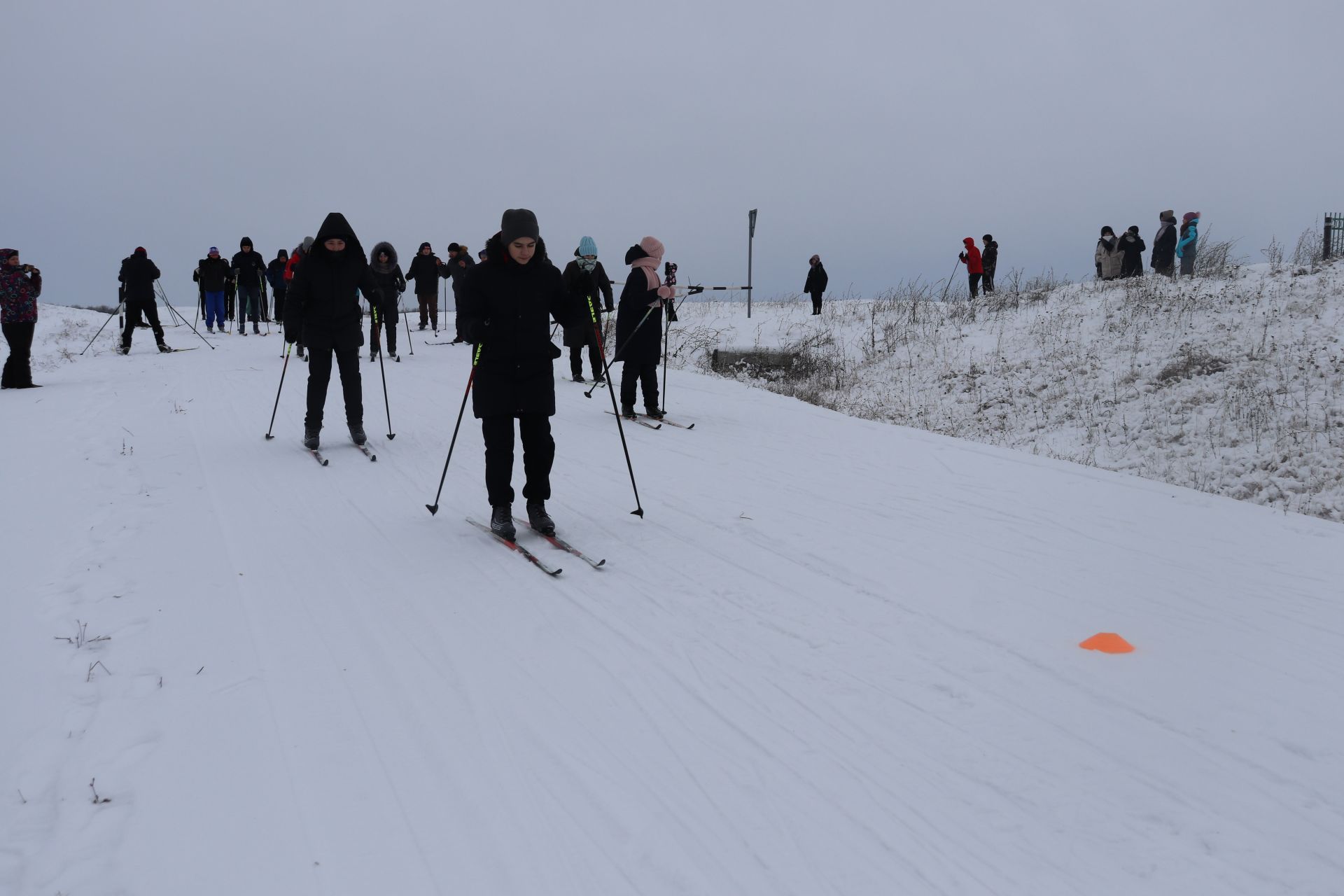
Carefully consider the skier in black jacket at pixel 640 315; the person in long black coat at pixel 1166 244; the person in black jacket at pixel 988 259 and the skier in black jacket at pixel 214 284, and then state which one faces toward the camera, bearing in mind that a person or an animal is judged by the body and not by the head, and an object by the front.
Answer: the skier in black jacket at pixel 214 284

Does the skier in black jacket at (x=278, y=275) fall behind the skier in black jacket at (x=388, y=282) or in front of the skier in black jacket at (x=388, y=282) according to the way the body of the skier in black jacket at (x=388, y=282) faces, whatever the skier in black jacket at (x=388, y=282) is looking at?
behind

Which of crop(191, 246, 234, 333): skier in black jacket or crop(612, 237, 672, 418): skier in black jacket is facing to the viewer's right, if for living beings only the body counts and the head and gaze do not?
crop(612, 237, 672, 418): skier in black jacket

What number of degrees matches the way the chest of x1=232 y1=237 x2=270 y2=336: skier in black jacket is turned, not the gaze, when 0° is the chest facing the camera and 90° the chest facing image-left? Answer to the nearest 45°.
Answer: approximately 0°

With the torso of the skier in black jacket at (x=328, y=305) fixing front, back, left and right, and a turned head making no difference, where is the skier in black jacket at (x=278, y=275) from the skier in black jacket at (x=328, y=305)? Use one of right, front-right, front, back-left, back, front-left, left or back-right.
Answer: back

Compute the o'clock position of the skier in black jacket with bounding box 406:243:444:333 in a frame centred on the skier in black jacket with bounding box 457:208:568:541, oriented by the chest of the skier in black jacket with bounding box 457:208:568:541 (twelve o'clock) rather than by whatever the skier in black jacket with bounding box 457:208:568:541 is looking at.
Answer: the skier in black jacket with bounding box 406:243:444:333 is roughly at 6 o'clock from the skier in black jacket with bounding box 457:208:568:541.

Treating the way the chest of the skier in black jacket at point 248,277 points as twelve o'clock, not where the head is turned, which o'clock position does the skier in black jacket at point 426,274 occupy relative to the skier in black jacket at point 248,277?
the skier in black jacket at point 426,274 is roughly at 10 o'clock from the skier in black jacket at point 248,277.

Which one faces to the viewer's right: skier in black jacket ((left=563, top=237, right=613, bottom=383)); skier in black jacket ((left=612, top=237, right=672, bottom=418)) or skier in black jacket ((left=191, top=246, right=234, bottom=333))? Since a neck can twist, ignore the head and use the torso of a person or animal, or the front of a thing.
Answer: skier in black jacket ((left=612, top=237, right=672, bottom=418))
